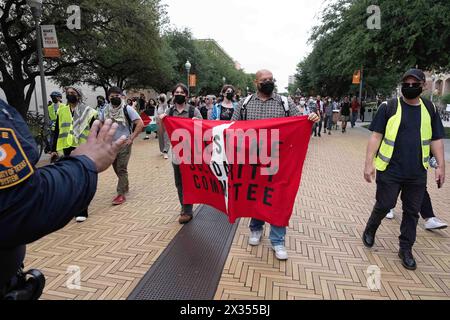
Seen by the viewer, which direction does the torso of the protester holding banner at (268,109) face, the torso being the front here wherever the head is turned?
toward the camera

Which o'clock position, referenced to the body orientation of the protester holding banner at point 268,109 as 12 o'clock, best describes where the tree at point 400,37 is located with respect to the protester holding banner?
The tree is roughly at 7 o'clock from the protester holding banner.

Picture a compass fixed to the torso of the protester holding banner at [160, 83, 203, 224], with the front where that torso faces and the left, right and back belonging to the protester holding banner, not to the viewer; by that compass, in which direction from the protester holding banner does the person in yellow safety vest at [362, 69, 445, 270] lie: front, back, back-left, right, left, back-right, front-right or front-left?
front-left

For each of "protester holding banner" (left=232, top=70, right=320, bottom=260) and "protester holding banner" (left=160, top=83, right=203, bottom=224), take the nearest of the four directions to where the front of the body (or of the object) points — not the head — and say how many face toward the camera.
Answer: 2

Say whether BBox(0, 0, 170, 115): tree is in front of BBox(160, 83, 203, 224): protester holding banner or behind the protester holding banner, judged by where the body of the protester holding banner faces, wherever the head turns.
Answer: behind

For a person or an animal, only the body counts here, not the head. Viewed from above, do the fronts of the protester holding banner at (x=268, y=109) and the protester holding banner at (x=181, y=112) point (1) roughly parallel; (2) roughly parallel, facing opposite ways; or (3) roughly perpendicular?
roughly parallel

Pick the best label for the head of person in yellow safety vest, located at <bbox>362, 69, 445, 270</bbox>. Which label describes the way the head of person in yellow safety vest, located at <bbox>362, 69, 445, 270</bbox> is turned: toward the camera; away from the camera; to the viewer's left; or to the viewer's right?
toward the camera

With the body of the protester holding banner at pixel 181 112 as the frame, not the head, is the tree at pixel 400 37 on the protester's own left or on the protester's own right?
on the protester's own left

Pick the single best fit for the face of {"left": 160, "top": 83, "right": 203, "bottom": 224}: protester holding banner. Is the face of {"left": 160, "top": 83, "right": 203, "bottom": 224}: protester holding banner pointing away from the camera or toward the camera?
toward the camera

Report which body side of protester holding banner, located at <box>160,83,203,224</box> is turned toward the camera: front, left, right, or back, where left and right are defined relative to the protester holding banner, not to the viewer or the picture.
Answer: front

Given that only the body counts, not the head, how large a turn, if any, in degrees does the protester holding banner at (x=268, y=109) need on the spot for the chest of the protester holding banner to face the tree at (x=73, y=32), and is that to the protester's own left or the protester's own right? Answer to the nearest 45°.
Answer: approximately 135° to the protester's own right

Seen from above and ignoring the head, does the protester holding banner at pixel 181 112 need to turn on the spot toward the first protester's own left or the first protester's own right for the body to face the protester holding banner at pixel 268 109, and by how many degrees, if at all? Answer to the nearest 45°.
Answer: approximately 45° to the first protester's own left

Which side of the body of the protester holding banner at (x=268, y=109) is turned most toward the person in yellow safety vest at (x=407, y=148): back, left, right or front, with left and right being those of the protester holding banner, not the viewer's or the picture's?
left

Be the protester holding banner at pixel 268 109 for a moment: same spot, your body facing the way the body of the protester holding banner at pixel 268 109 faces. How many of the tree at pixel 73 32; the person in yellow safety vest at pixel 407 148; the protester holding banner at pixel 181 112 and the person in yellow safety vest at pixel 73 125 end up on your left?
1

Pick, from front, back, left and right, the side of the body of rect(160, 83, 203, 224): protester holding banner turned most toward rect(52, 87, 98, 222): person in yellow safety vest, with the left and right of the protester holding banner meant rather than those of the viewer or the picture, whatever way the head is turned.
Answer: right
